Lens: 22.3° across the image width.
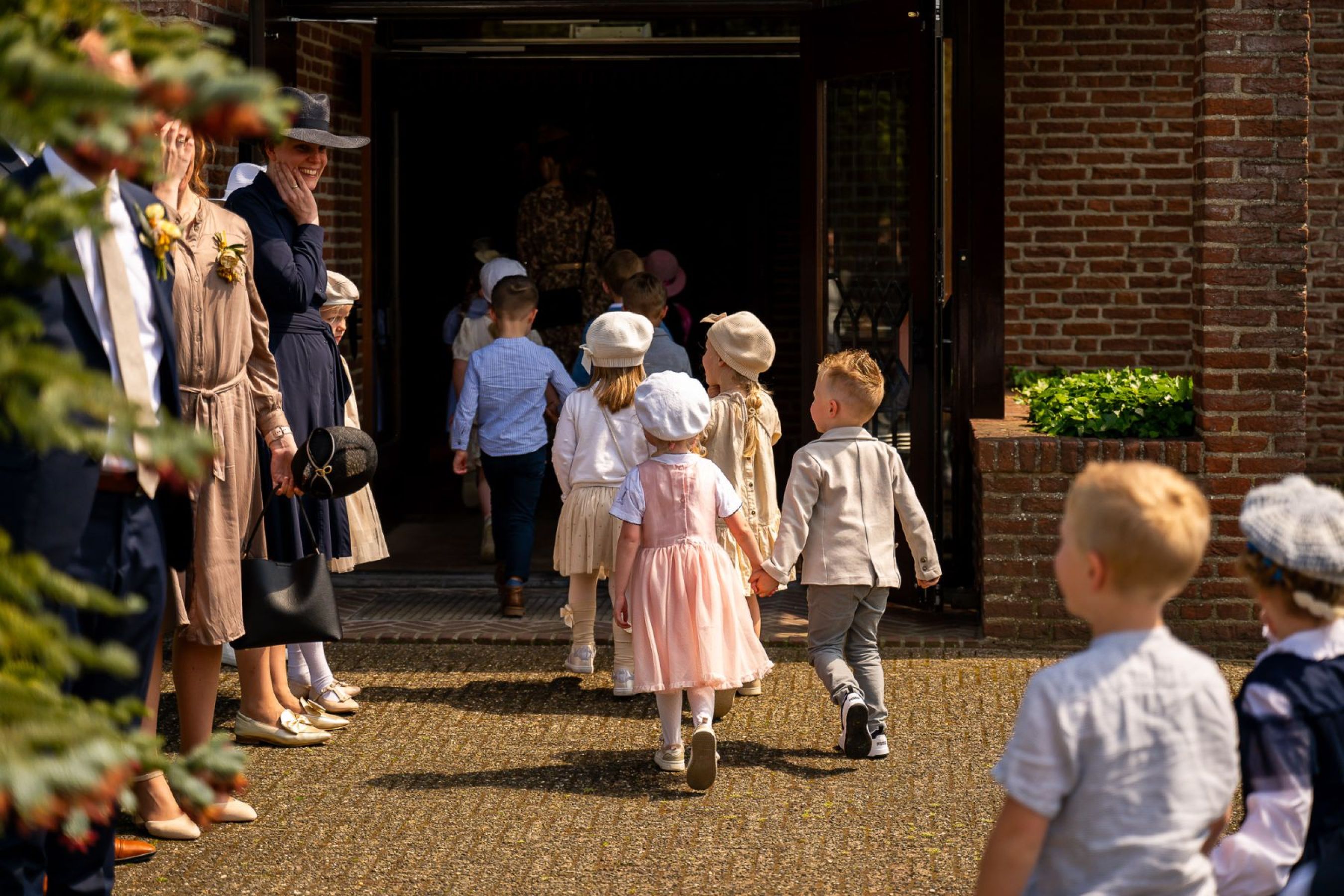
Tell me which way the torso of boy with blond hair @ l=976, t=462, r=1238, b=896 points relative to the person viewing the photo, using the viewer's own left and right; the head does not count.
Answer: facing away from the viewer and to the left of the viewer

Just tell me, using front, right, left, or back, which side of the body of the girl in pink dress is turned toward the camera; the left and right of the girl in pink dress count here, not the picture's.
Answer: back

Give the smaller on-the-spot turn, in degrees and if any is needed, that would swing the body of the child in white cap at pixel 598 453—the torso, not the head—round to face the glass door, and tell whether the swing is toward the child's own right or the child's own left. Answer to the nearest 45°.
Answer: approximately 45° to the child's own right

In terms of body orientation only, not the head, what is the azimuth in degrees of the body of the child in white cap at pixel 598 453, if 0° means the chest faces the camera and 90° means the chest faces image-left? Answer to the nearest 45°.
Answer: approximately 180°

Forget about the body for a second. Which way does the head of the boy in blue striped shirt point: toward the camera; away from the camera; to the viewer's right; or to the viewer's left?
away from the camera

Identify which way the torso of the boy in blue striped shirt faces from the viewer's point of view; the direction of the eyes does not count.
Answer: away from the camera

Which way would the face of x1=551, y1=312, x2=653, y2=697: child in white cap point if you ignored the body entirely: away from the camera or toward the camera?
away from the camera

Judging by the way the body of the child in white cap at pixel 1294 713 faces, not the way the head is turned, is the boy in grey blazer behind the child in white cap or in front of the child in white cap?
in front

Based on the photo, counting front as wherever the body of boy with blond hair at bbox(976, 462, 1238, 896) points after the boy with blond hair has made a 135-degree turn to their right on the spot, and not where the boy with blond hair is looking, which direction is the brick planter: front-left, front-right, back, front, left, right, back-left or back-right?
left

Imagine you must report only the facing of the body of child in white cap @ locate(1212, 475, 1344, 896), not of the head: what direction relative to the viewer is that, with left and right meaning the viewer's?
facing away from the viewer and to the left of the viewer

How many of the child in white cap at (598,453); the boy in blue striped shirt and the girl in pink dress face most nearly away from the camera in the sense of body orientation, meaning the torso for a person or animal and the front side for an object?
3

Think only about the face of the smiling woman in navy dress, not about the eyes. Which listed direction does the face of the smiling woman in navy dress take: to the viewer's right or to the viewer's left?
to the viewer's right

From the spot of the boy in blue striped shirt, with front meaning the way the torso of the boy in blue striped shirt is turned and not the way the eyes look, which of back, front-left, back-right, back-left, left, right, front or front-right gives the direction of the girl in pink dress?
back

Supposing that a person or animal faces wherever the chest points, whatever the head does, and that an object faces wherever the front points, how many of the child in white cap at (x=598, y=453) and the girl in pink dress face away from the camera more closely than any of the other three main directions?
2
